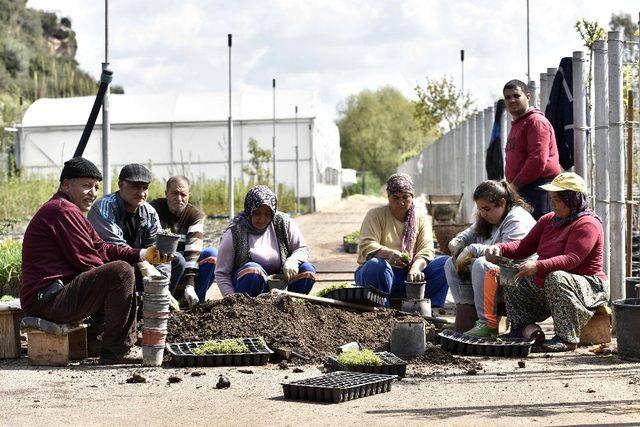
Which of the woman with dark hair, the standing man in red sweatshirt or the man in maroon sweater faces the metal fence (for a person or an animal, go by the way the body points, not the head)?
the man in maroon sweater

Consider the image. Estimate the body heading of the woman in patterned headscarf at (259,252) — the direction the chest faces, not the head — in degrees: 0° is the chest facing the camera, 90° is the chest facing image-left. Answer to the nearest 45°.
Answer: approximately 0°

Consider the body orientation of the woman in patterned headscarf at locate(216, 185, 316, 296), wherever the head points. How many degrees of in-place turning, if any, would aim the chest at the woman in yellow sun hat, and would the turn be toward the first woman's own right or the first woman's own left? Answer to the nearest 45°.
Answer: approximately 45° to the first woman's own left

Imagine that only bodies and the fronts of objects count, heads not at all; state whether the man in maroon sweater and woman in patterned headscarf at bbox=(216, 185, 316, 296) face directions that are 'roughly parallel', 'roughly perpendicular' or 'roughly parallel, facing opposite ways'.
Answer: roughly perpendicular

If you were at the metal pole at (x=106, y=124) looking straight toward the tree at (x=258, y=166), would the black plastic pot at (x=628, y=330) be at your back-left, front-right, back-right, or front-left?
back-right

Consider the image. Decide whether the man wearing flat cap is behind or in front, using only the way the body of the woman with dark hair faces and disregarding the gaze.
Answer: in front

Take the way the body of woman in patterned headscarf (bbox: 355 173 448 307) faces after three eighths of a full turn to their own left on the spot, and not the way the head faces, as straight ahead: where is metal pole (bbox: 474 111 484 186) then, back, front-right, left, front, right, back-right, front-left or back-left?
front-left

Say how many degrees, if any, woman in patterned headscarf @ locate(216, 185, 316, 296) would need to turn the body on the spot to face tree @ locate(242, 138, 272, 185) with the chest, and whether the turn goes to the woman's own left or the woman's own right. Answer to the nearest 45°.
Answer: approximately 180°

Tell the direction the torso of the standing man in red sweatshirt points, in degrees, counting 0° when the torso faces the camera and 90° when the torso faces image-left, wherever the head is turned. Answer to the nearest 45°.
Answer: approximately 45°

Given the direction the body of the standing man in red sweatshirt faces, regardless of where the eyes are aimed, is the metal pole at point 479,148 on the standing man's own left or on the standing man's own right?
on the standing man's own right

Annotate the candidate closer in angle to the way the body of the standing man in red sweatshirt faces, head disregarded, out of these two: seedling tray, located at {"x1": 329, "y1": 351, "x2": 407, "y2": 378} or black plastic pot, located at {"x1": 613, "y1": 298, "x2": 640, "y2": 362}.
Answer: the seedling tray

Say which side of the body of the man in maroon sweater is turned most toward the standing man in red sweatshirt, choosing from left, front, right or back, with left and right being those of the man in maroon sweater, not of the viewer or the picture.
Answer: front

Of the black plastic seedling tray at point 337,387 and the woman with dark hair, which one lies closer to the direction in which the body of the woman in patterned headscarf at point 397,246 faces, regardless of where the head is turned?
the black plastic seedling tray

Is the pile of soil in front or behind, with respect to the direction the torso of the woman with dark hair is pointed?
in front

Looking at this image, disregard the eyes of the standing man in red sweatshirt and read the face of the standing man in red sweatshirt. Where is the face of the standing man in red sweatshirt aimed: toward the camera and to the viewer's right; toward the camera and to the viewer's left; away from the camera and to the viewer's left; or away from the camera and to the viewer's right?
toward the camera and to the viewer's left

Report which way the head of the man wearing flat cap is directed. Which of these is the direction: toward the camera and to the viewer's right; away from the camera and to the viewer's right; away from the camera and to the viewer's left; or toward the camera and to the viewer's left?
toward the camera and to the viewer's right

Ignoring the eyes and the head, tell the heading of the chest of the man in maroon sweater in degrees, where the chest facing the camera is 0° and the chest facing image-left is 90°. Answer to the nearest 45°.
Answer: approximately 270°
